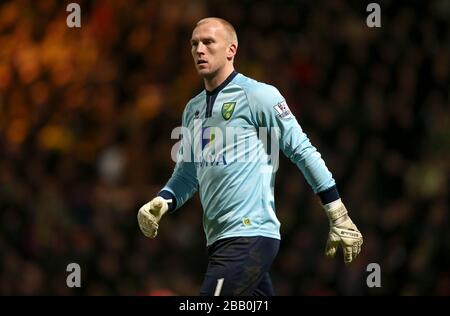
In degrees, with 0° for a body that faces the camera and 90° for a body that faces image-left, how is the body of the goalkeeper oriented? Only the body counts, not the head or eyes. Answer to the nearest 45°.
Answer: approximately 45°
